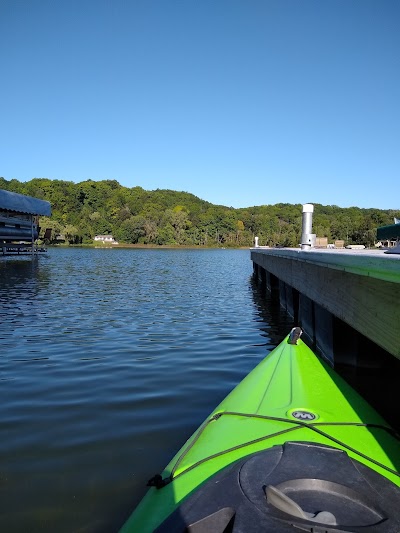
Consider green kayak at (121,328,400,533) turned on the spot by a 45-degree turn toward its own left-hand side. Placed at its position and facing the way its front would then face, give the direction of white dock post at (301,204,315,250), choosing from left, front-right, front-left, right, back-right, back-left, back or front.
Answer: front-right

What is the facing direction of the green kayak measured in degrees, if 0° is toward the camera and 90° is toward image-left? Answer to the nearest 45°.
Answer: approximately 180°

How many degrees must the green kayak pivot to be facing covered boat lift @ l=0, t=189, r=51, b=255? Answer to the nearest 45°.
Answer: approximately 45° to its left
